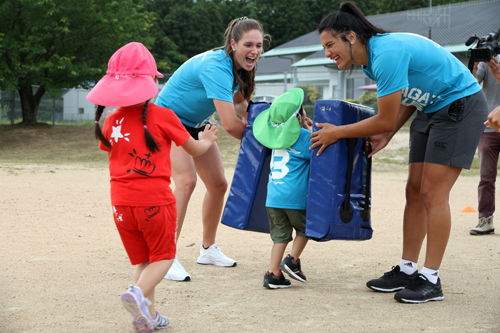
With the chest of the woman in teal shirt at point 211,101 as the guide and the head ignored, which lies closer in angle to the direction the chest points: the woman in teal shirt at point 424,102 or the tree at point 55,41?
the woman in teal shirt

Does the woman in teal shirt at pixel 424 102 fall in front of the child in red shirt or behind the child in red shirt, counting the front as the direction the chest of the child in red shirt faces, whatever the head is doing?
in front

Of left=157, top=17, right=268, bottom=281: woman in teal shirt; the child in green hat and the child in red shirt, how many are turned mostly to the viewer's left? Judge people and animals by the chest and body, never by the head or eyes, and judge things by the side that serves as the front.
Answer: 0

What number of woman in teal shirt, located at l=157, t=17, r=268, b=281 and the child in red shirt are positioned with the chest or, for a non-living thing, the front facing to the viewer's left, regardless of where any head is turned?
0

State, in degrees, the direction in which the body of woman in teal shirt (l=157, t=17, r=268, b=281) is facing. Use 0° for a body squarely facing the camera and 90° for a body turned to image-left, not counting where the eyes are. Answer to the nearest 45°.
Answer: approximately 315°

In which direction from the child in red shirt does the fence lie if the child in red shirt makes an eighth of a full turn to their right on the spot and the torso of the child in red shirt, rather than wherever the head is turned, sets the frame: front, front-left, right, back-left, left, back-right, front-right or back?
left

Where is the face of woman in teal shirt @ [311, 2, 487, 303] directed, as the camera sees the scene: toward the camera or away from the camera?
toward the camera

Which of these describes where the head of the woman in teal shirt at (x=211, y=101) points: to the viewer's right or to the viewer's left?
to the viewer's right

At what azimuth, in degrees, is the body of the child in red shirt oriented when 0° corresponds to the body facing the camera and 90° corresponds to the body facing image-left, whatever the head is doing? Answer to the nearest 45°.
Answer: approximately 225°

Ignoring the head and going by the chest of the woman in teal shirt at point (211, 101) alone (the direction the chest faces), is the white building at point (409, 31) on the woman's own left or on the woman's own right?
on the woman's own left

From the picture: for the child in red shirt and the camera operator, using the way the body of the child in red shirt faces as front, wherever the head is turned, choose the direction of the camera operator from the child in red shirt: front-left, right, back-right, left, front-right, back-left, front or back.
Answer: front
